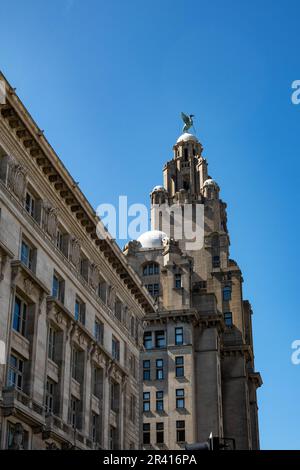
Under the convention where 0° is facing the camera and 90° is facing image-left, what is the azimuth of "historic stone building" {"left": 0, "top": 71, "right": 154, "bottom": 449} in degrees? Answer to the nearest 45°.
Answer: approximately 315°
